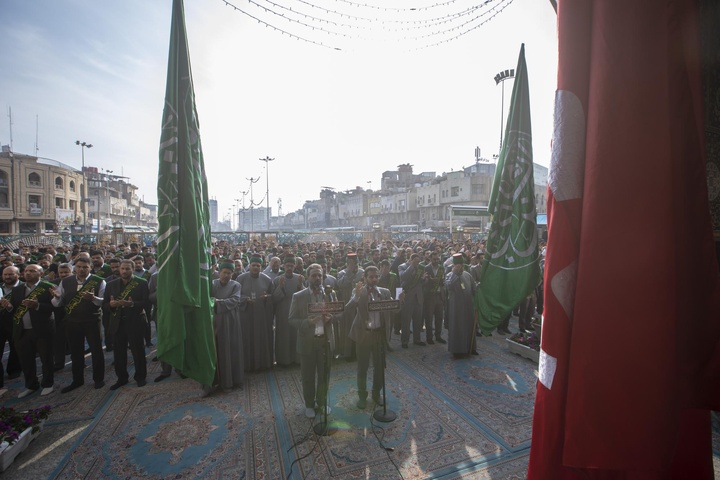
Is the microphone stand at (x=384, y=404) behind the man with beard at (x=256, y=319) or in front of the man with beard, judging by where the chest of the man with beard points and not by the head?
in front

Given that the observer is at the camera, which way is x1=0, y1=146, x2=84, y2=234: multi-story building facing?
facing the viewer and to the right of the viewer

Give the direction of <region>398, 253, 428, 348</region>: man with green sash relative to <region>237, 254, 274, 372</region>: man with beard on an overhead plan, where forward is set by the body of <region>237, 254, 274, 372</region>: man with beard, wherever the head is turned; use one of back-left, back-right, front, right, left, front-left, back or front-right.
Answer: left

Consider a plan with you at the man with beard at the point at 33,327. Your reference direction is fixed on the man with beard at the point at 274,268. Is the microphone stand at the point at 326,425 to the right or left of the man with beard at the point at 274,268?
right

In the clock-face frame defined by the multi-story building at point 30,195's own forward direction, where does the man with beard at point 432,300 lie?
The man with beard is roughly at 1 o'clock from the multi-story building.

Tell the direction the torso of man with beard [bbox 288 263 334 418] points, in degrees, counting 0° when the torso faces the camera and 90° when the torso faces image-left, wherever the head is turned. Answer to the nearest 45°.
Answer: approximately 315°

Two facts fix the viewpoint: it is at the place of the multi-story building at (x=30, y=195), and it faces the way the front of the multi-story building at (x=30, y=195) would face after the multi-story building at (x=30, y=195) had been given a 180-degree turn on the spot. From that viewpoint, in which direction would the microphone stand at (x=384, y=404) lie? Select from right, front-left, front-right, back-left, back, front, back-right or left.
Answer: back-left

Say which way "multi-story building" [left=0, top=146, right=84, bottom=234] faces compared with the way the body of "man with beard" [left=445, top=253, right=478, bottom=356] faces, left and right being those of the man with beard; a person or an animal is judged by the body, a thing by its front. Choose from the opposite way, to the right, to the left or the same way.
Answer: to the left

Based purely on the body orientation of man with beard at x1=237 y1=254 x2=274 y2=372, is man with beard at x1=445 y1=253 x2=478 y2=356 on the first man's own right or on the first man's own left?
on the first man's own left

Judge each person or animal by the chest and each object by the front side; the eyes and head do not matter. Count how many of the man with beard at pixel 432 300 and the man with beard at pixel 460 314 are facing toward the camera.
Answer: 2

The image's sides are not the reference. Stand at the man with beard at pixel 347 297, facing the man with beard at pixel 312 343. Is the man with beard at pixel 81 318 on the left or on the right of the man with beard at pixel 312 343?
right
